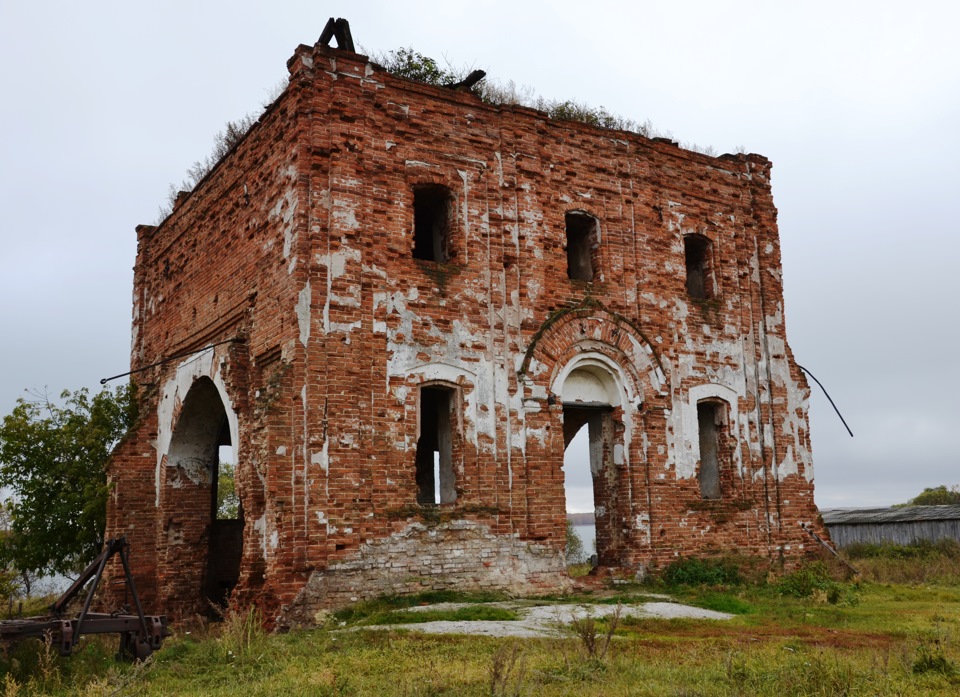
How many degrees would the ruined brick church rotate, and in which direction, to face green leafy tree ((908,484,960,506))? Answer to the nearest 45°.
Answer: approximately 90° to its left

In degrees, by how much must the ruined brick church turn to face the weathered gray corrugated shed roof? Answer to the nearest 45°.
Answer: approximately 90° to its left

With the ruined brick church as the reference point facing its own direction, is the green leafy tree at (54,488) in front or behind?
behind

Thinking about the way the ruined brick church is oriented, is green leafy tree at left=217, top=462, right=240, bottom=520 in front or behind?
behind

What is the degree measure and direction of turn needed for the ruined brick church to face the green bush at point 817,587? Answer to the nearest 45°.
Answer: approximately 45° to its left

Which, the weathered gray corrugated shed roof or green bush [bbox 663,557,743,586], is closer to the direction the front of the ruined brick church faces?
the green bush

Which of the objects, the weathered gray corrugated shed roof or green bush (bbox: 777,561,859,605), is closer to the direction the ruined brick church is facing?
the green bush

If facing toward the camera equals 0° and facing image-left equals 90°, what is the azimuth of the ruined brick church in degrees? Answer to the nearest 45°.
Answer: approximately 315°
